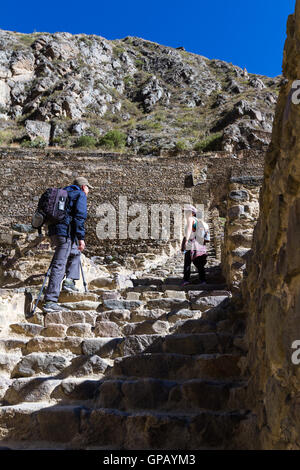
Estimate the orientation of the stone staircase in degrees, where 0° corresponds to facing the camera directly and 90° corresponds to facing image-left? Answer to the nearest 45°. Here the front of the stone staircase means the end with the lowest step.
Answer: approximately 0°

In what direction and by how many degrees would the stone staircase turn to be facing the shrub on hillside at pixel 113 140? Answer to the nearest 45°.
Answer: approximately 180°

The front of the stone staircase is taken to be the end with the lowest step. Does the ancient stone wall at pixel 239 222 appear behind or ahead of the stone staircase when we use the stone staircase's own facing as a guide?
behind

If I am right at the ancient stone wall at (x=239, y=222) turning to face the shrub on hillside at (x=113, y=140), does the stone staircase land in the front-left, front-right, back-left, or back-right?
back-left

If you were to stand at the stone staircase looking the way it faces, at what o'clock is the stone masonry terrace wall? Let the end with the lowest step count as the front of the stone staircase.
The stone masonry terrace wall is roughly at 6 o'clock from the stone staircase.

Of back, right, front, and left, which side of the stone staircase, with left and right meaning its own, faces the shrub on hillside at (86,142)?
back

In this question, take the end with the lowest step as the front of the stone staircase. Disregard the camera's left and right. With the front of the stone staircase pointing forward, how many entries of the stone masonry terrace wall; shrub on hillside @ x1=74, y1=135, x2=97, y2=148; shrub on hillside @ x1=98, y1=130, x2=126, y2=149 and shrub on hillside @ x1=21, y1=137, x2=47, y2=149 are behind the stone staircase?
4

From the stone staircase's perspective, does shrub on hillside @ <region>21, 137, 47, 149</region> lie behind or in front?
behind
